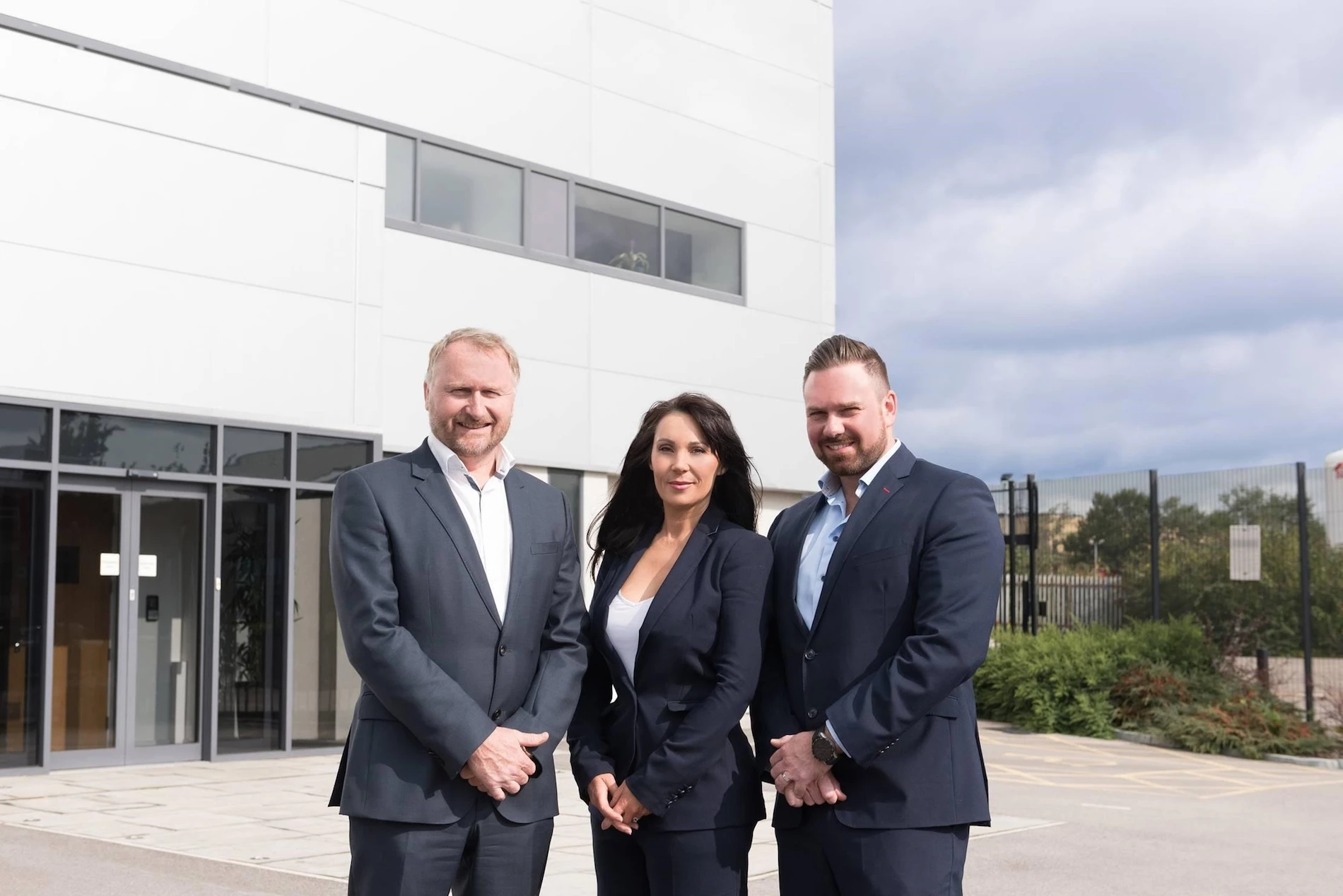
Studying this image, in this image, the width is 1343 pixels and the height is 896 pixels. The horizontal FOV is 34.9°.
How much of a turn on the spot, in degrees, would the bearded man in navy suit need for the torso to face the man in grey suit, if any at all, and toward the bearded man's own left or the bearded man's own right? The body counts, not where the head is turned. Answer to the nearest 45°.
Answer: approximately 45° to the bearded man's own right

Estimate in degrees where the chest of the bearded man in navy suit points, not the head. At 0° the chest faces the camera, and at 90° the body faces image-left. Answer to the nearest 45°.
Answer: approximately 45°

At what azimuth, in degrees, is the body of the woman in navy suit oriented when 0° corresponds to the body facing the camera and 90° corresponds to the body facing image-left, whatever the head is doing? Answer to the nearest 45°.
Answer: approximately 45°

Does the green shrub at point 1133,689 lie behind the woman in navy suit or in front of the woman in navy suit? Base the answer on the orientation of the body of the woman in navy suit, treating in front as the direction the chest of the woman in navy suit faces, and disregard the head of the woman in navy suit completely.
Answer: behind

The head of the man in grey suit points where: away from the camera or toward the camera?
toward the camera

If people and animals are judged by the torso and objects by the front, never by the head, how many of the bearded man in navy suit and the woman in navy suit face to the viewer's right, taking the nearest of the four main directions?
0

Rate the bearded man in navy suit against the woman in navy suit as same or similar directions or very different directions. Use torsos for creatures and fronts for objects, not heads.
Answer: same or similar directions
